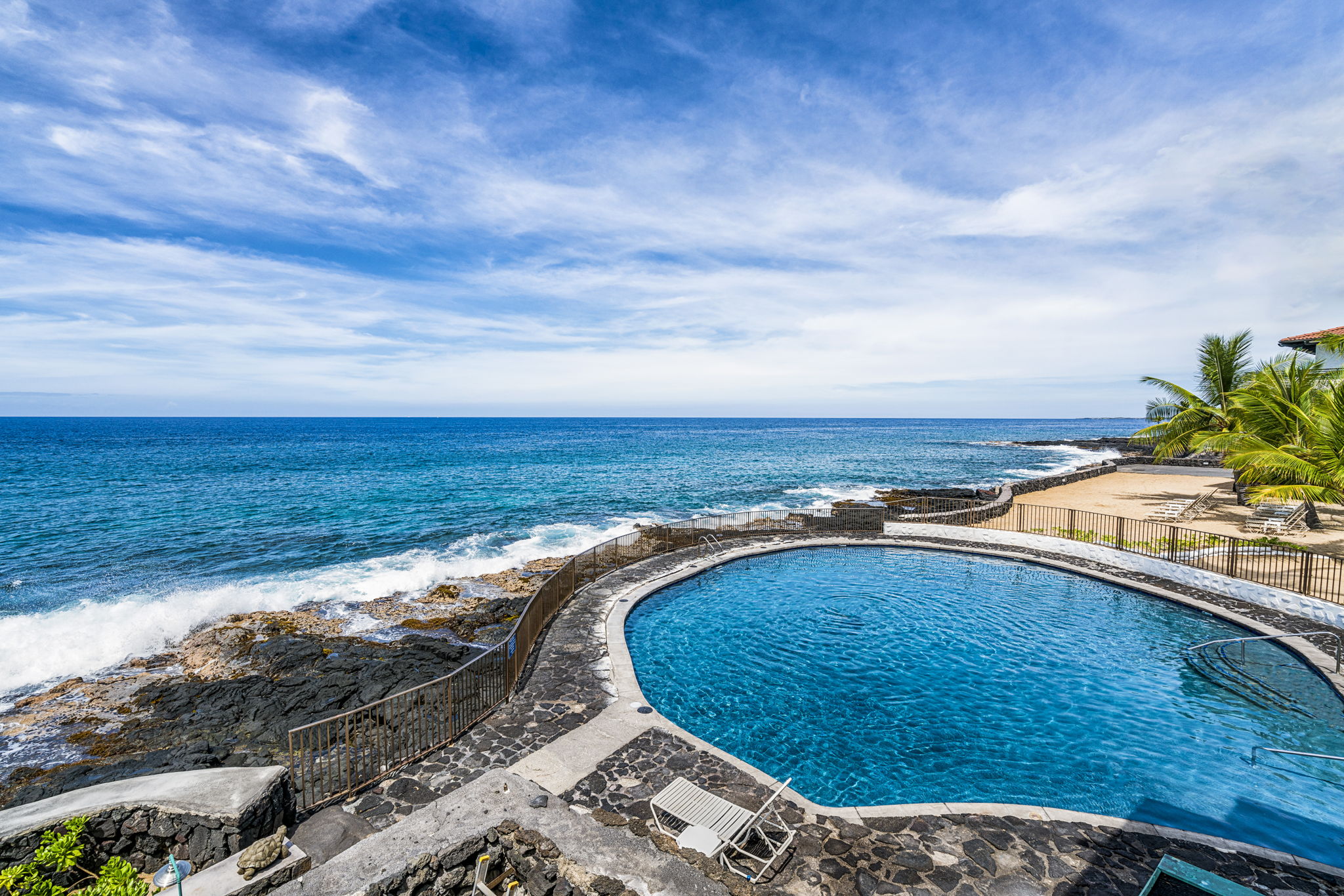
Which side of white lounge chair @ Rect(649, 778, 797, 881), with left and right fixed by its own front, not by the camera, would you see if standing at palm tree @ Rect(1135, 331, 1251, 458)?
right

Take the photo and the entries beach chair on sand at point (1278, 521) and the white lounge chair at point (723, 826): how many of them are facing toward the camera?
0

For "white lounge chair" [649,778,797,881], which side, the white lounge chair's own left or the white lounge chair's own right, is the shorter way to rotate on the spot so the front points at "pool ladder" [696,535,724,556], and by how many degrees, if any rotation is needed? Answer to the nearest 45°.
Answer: approximately 45° to the white lounge chair's own right

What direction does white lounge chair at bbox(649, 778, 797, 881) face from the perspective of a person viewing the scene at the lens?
facing away from the viewer and to the left of the viewer

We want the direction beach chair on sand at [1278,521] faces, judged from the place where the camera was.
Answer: facing to the left of the viewer

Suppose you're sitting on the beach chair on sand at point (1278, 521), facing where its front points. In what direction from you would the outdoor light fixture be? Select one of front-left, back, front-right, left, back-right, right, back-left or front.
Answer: left

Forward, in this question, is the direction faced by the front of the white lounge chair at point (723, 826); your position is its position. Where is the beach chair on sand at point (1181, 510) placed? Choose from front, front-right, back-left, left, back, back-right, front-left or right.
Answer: right

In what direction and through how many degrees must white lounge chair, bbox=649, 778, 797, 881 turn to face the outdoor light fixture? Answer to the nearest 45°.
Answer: approximately 90° to its left

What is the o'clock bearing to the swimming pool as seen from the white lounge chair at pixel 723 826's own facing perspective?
The swimming pool is roughly at 3 o'clock from the white lounge chair.

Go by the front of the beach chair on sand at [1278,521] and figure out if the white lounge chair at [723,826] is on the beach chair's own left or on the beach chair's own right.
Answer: on the beach chair's own left

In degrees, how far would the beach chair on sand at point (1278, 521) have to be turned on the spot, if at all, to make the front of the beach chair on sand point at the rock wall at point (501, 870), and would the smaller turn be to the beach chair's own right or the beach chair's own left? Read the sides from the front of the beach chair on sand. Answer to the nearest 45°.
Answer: approximately 90° to the beach chair's own left
